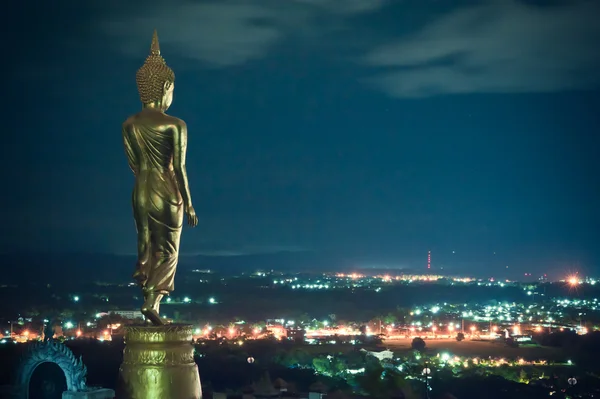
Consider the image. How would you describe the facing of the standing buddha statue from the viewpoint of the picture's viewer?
facing away from the viewer and to the right of the viewer
